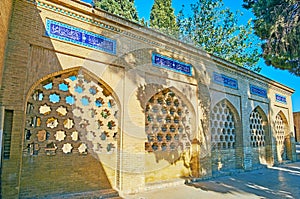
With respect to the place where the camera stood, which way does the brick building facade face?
facing the viewer and to the right of the viewer

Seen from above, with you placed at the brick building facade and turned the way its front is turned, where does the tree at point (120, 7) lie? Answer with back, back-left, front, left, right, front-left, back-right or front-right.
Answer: back-left

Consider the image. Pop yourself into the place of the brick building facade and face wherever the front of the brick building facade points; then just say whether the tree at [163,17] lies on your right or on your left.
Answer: on your left

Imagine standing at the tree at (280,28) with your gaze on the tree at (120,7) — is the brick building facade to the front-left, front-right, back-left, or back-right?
front-left

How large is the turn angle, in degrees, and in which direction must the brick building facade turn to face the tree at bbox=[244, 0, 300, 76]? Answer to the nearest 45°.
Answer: approximately 45° to its left

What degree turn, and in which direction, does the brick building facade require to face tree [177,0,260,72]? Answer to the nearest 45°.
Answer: approximately 90° to its left

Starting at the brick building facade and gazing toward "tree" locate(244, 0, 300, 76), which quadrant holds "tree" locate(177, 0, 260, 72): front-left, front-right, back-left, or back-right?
front-left
